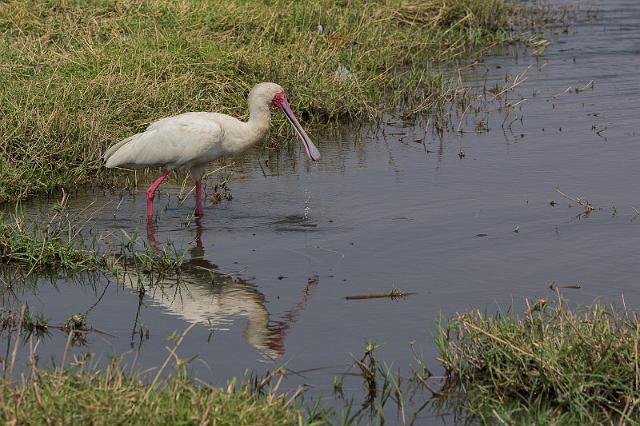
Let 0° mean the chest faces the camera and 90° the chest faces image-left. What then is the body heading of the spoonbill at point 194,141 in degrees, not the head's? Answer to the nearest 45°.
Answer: approximately 270°

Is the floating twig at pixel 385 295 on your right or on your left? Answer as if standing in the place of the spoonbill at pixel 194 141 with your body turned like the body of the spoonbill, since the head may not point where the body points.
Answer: on your right
